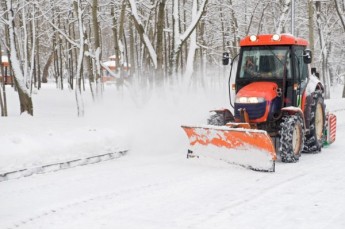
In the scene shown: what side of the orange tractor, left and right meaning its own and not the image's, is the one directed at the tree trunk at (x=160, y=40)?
right

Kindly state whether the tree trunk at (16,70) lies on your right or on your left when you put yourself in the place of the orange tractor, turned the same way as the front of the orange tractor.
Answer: on your right

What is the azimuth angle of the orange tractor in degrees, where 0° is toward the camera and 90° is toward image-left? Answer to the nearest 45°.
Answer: approximately 45°
